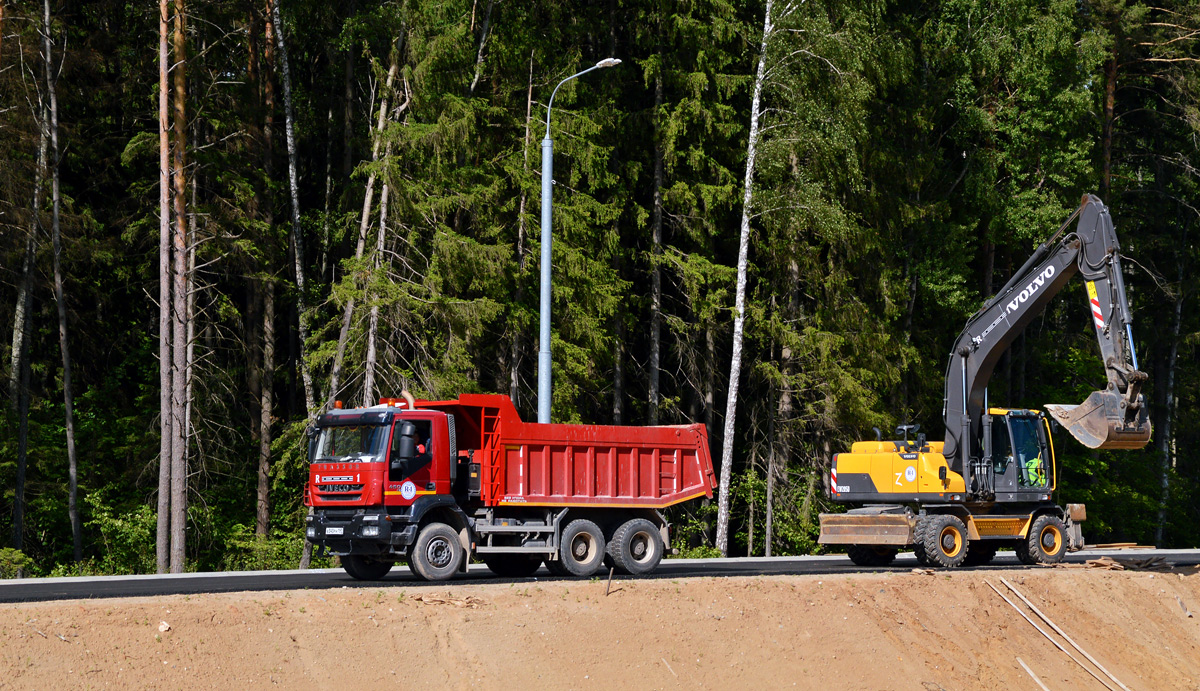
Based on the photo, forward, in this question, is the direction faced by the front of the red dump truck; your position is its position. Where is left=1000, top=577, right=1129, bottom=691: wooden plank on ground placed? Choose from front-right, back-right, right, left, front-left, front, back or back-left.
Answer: back-left

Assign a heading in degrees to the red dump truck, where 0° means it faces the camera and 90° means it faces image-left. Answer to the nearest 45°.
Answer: approximately 45°

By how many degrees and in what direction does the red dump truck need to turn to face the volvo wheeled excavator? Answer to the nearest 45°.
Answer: approximately 135° to its left
